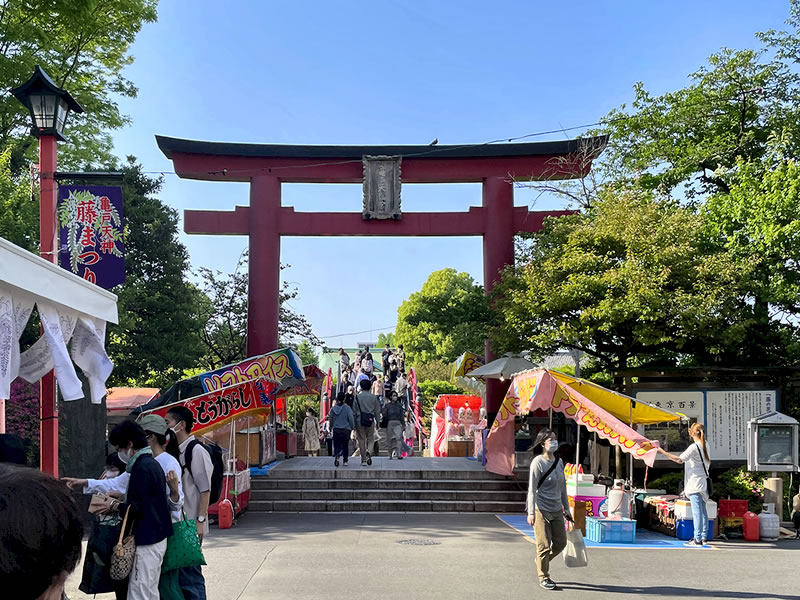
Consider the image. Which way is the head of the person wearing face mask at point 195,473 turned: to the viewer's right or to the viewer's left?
to the viewer's left

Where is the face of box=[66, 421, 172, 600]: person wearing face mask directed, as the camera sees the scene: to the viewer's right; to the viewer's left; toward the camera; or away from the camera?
to the viewer's left

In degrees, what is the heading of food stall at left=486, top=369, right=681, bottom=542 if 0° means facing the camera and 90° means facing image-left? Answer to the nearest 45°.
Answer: approximately 45°

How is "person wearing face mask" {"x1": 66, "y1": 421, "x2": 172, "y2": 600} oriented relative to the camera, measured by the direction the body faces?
to the viewer's left

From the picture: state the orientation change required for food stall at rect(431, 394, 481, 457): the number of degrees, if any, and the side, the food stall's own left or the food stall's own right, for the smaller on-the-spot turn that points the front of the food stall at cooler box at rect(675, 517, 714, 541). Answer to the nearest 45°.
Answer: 0° — it already faces it

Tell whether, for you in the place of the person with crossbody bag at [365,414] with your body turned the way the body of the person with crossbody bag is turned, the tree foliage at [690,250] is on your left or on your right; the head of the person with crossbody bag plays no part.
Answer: on your right

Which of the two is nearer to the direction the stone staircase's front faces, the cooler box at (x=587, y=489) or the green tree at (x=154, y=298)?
the cooler box

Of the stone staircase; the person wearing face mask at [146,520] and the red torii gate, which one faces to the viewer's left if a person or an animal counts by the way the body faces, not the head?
the person wearing face mask

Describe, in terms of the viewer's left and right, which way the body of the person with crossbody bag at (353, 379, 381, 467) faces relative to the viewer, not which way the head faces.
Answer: facing away from the viewer

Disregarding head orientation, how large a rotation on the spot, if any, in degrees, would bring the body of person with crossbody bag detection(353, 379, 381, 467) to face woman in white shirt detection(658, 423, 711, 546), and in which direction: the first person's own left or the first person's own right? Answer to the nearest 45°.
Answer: approximately 135° to the first person's own right
